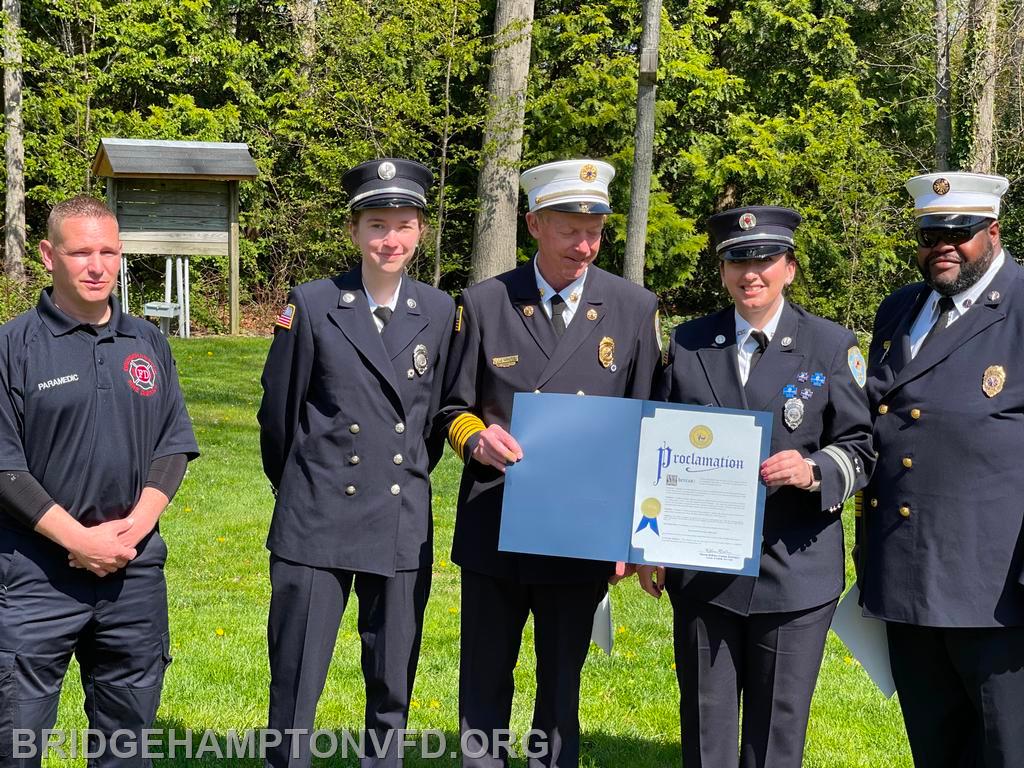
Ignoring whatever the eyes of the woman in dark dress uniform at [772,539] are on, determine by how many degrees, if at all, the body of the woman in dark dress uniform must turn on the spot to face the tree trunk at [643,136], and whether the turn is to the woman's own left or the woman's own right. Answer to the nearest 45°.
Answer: approximately 180°

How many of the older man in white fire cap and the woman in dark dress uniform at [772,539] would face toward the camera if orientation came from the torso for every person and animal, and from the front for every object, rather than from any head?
2

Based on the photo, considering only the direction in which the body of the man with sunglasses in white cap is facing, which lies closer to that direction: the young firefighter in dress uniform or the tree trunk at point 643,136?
the young firefighter in dress uniform

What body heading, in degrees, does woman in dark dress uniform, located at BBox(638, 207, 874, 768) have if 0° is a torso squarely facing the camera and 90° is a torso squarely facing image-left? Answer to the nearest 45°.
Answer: approximately 0°

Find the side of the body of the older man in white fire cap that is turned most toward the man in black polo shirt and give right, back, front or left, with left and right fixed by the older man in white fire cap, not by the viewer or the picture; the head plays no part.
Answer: right

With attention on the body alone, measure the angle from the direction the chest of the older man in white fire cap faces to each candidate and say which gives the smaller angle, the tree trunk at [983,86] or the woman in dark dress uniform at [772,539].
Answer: the woman in dark dress uniform

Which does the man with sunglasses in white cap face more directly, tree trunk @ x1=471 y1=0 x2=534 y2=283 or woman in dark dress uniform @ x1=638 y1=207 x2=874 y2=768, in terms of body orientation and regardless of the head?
the woman in dark dress uniform

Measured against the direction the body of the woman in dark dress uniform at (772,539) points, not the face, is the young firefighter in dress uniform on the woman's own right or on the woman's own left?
on the woman's own right
